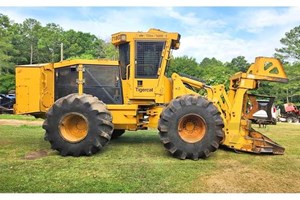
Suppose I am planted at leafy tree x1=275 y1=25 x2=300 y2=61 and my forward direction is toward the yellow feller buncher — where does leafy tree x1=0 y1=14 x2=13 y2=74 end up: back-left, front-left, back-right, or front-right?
front-right

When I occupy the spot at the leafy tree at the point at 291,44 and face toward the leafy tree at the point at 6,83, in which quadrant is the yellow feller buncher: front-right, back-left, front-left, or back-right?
front-left

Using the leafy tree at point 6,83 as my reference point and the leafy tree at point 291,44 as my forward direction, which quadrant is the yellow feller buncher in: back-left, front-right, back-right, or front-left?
front-right

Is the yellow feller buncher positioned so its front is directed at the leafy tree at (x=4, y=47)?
no

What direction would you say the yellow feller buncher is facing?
to the viewer's right

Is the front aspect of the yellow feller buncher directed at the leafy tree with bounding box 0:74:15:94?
no

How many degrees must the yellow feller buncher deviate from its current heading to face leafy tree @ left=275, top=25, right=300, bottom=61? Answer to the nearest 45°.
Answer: approximately 45° to its left
